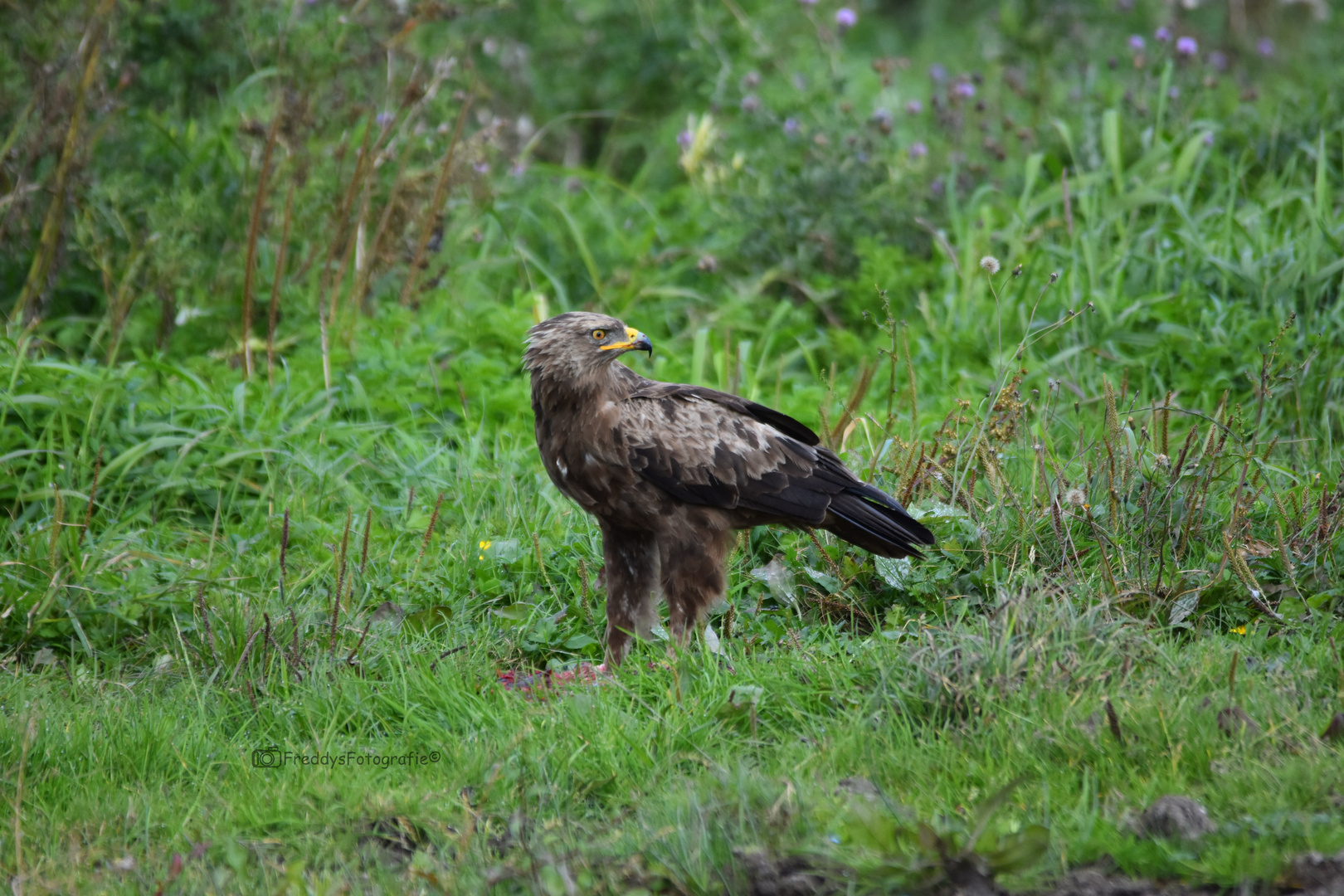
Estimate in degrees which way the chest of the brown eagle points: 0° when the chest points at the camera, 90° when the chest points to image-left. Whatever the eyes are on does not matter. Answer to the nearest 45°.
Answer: approximately 90°

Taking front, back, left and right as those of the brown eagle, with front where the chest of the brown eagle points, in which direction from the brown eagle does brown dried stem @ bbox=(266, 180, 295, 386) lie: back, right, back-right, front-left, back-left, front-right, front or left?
front-right

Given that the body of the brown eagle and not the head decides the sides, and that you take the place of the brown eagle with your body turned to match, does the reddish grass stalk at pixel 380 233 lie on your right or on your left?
on your right

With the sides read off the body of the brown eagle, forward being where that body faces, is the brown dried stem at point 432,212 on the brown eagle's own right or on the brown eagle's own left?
on the brown eagle's own right

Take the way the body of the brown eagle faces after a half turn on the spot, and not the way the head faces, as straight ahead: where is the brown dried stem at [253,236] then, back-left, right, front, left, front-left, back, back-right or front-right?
back-left
